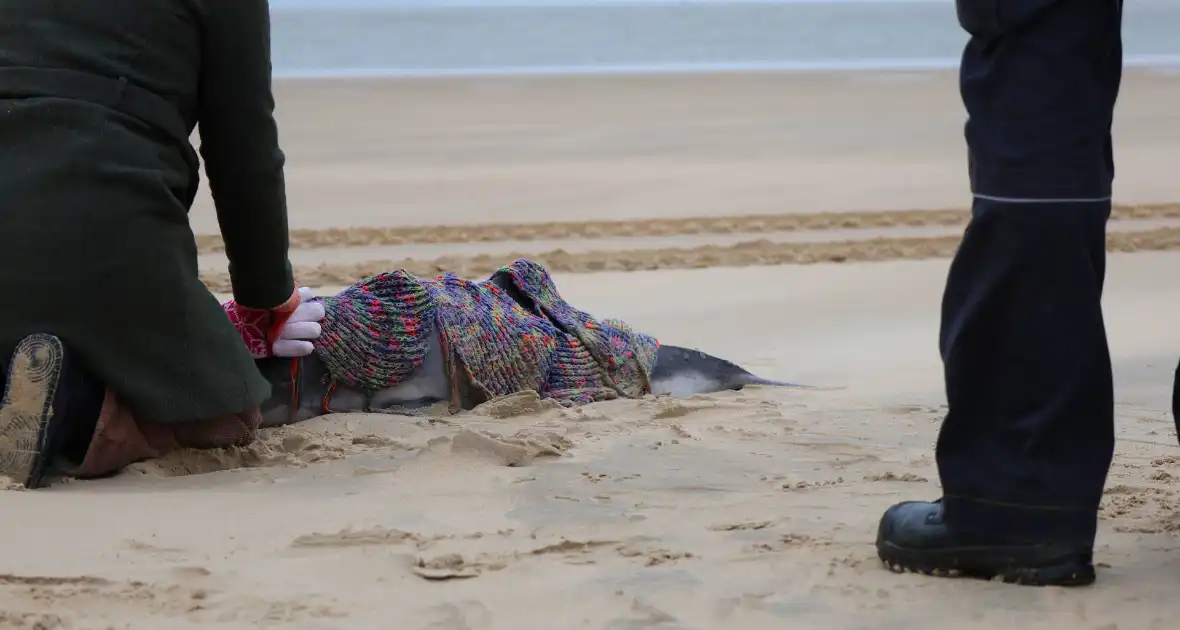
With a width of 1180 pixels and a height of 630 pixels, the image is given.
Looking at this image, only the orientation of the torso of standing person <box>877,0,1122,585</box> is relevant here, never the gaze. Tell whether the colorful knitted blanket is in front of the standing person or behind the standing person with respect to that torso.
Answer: in front

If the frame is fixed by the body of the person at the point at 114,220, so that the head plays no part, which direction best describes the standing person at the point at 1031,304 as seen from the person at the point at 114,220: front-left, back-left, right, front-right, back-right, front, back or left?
right

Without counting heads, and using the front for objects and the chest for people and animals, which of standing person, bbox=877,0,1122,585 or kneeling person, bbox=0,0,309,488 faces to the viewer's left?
standing person, bbox=877,0,1122,585

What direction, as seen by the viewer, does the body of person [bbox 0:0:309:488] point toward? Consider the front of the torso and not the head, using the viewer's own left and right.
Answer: facing away from the viewer and to the right of the viewer

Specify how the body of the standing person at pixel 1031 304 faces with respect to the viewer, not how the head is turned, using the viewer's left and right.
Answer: facing to the left of the viewer

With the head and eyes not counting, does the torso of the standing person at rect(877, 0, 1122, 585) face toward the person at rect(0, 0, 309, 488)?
yes

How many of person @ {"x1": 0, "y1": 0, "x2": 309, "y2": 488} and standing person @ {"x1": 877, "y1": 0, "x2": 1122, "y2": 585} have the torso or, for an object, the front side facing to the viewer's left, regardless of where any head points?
1
